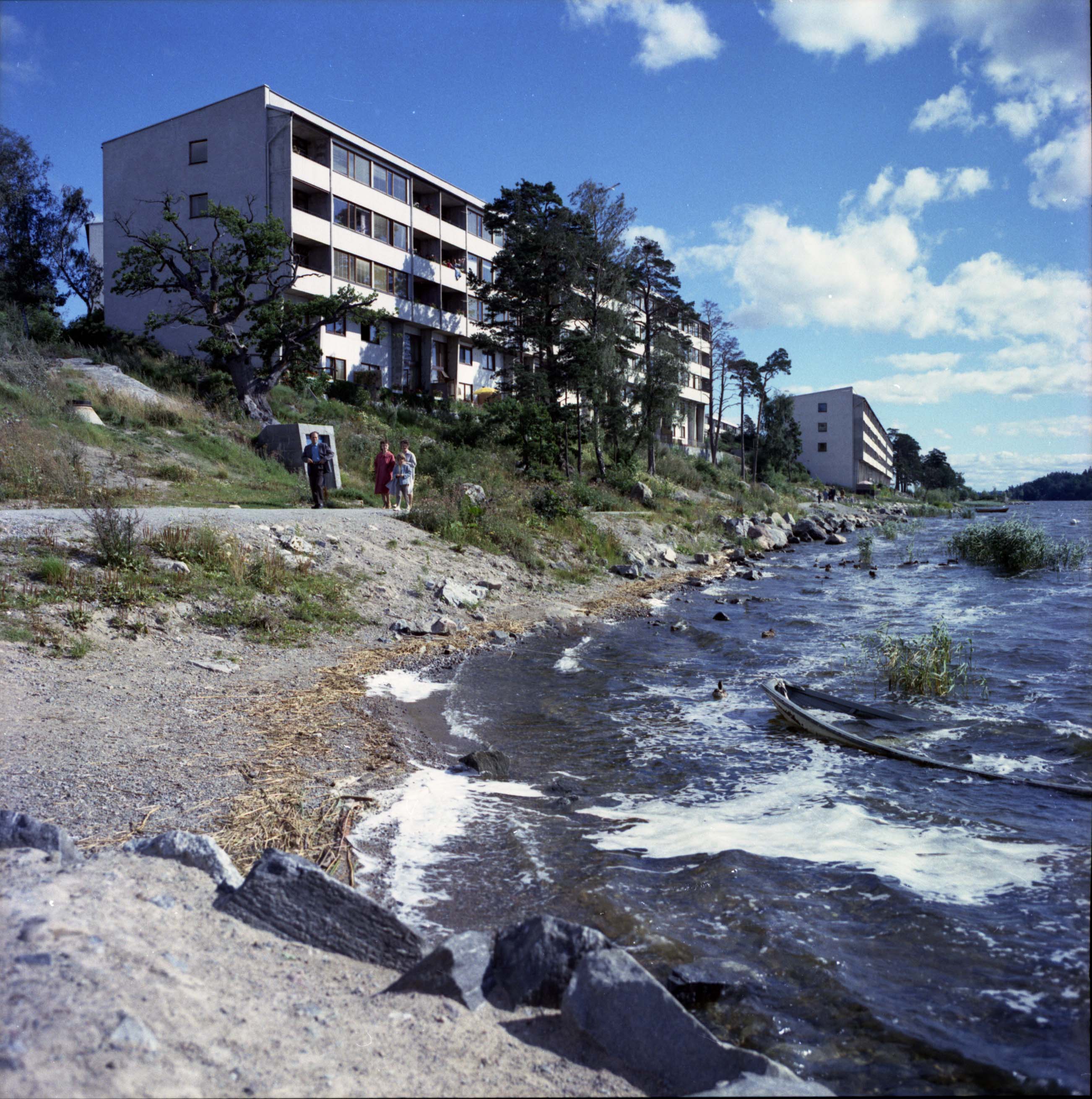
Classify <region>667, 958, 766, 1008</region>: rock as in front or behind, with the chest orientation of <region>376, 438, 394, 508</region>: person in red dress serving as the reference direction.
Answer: in front

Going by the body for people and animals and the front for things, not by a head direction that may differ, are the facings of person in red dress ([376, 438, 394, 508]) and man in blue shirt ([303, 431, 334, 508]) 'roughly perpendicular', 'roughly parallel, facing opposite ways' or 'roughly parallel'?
roughly parallel

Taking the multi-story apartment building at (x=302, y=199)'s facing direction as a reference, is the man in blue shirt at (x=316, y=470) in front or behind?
in front

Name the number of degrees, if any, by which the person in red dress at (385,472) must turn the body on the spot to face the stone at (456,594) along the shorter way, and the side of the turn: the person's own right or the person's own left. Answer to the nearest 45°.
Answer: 0° — they already face it

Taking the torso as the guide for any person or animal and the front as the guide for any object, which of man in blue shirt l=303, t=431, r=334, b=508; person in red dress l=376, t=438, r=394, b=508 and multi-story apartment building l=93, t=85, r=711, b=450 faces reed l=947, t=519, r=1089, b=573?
the multi-story apartment building

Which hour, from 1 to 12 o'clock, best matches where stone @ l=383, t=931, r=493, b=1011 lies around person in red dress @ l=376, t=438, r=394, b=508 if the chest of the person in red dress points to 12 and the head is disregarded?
The stone is roughly at 12 o'clock from the person in red dress.

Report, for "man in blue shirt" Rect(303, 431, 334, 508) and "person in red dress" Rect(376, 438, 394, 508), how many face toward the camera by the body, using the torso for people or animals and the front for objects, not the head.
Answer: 2

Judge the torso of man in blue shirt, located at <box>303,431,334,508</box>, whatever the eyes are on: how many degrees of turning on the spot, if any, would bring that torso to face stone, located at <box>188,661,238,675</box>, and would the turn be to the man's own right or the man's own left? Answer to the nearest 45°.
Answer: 0° — they already face it

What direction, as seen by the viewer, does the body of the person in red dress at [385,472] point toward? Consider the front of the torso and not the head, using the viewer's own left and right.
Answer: facing the viewer

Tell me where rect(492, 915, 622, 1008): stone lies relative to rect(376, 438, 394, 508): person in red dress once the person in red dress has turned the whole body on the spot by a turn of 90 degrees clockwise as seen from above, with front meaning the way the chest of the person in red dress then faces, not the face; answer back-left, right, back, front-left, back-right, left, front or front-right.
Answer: left

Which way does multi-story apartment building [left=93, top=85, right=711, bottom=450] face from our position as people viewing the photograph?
facing the viewer and to the right of the viewer

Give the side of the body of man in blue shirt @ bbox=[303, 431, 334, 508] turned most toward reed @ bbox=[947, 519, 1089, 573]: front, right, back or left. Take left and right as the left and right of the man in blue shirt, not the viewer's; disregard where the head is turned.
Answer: left

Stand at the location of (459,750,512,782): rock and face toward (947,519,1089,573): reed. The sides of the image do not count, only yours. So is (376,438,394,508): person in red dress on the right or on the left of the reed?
left

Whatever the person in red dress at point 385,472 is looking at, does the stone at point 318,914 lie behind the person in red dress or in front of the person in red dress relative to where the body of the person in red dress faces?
in front

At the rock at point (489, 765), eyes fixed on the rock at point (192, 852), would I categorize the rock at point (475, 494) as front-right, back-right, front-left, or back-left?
back-right

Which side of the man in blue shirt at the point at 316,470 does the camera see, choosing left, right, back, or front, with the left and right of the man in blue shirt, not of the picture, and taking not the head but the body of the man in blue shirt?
front
